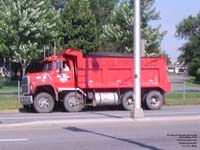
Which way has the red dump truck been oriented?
to the viewer's left

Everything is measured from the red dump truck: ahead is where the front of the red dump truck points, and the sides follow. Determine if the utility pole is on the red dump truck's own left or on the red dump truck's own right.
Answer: on the red dump truck's own left
